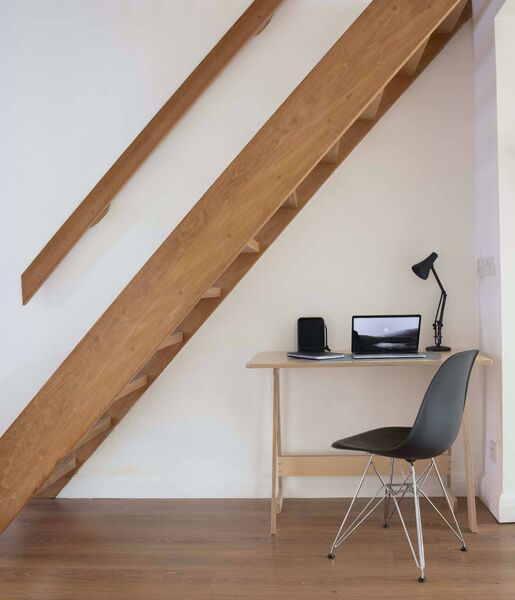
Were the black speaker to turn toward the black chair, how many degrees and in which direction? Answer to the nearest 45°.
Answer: approximately 45° to its left

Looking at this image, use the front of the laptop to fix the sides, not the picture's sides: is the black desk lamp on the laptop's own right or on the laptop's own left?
on the laptop's own left

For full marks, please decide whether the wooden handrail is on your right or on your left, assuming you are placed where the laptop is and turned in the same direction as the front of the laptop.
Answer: on your right

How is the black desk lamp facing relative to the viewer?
to the viewer's left

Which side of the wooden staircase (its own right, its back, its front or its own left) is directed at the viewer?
left

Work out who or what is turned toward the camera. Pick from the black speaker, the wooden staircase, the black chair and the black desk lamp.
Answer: the black speaker

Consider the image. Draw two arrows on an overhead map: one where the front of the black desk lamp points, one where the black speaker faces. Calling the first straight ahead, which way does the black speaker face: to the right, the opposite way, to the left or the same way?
to the left

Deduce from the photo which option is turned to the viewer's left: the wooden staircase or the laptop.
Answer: the wooden staircase
